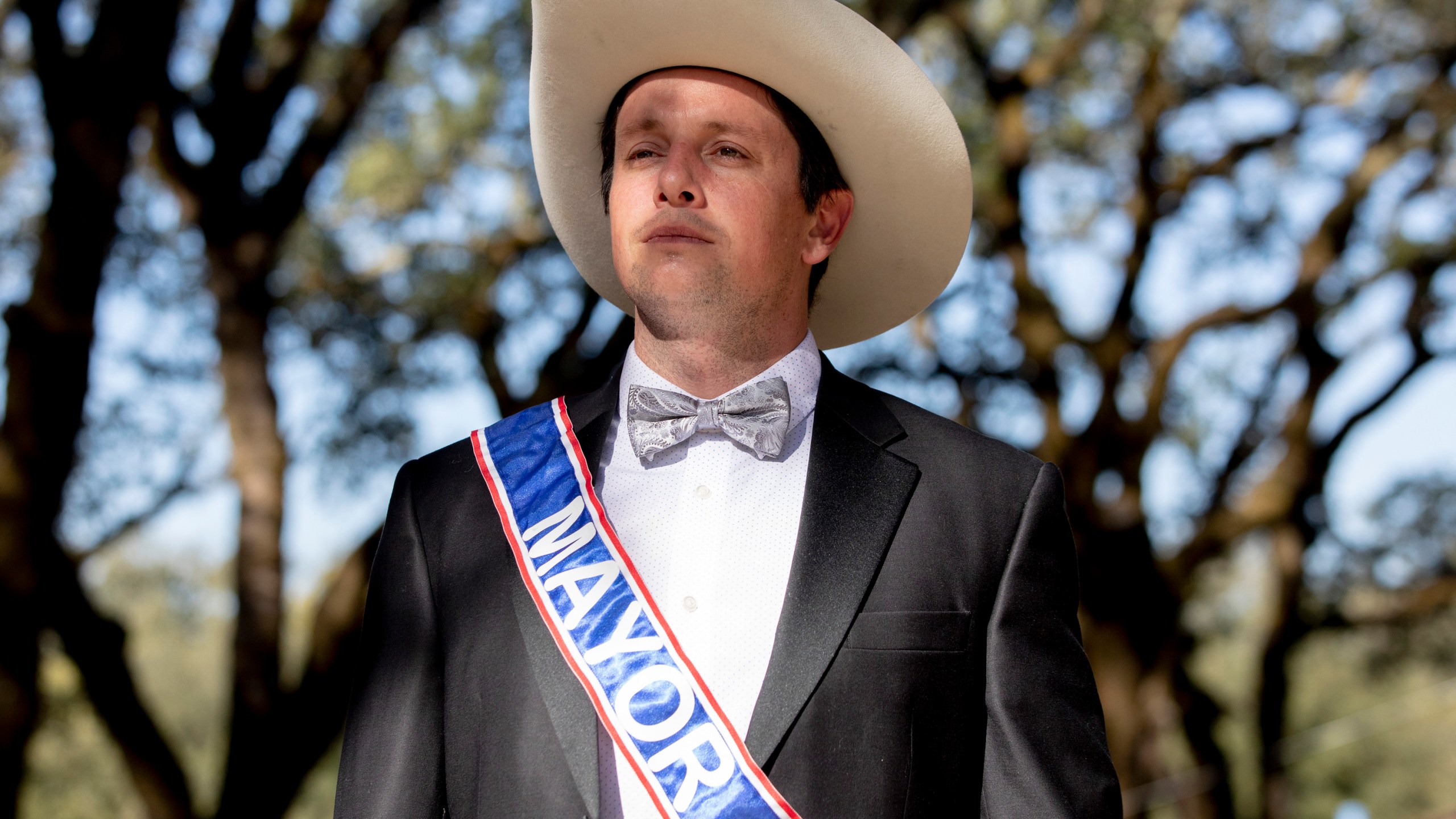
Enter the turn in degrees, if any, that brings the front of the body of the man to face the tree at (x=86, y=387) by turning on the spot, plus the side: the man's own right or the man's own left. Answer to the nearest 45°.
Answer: approximately 135° to the man's own right

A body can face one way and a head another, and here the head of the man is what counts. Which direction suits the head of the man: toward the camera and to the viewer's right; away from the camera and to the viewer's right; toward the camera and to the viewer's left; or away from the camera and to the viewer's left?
toward the camera and to the viewer's left

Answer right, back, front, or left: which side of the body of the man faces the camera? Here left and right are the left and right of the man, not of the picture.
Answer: front
